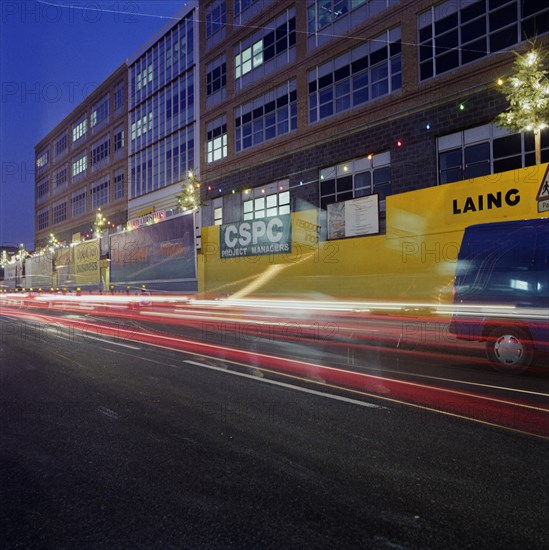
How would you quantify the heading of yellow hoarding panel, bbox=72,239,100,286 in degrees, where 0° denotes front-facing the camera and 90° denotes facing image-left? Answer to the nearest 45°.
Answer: approximately 45°

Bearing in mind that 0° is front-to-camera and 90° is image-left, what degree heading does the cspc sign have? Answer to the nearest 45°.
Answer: approximately 45°

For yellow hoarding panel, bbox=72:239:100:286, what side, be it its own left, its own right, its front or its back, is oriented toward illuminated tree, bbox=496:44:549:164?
left

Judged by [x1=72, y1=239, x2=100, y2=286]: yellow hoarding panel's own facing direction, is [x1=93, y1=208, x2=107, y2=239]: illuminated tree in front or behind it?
behind

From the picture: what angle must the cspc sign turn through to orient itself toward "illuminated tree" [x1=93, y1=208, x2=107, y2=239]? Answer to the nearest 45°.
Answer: approximately 90° to its right

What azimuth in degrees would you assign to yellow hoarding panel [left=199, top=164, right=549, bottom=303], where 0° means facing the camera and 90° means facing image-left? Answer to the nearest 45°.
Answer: approximately 45°

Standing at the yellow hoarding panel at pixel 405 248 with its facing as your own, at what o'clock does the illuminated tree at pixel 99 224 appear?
The illuminated tree is roughly at 3 o'clock from the yellow hoarding panel.

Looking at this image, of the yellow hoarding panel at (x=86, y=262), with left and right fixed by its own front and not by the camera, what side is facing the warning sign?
left
